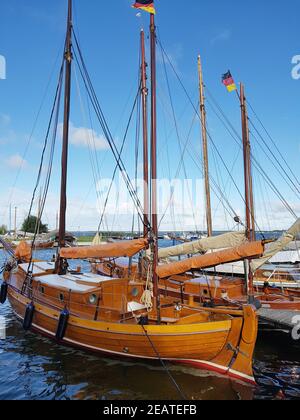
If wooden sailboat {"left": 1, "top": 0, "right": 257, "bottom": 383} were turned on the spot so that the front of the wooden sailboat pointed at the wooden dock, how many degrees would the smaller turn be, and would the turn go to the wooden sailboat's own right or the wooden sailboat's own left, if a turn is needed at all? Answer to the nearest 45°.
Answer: approximately 135° to the wooden sailboat's own right

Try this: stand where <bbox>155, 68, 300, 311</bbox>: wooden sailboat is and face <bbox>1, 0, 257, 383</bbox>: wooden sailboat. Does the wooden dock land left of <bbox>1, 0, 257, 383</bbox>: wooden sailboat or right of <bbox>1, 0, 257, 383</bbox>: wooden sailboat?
left

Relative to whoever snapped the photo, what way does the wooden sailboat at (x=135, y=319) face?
facing away from the viewer and to the left of the viewer

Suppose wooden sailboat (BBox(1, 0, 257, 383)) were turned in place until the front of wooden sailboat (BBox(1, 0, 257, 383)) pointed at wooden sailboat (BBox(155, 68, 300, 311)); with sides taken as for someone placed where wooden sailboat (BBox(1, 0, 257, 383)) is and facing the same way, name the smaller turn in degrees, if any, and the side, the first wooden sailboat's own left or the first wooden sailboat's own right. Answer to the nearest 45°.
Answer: approximately 90° to the first wooden sailboat's own right
